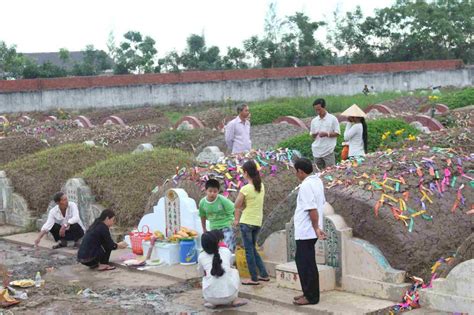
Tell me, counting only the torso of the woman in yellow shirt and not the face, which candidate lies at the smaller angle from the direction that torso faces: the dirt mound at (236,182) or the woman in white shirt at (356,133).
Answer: the dirt mound

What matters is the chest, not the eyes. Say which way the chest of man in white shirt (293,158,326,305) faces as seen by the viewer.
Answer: to the viewer's left

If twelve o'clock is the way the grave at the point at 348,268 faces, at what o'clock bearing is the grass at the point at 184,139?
The grass is roughly at 4 o'clock from the grave.

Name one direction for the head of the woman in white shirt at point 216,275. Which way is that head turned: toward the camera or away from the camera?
away from the camera

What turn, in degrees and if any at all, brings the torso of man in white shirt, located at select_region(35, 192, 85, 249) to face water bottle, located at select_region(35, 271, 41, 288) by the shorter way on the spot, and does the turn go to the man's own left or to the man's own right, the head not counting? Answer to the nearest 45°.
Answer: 0° — they already face it

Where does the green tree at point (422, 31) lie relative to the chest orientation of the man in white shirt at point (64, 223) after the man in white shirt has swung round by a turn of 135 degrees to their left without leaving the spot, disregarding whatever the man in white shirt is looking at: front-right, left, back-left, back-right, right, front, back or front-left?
front

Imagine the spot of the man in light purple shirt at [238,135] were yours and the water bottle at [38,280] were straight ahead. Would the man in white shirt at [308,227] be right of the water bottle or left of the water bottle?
left

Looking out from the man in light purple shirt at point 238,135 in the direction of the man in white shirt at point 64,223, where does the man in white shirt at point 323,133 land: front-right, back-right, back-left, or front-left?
back-left
